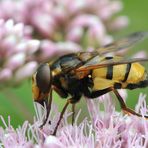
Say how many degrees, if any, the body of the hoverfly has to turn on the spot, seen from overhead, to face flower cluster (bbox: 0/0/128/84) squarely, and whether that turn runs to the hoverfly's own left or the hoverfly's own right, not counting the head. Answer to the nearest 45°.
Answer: approximately 90° to the hoverfly's own right

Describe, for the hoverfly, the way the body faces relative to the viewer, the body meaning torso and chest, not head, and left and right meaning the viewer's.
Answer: facing to the left of the viewer

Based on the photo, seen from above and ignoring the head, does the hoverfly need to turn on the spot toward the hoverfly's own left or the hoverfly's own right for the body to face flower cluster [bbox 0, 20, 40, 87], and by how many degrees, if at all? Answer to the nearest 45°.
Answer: approximately 45° to the hoverfly's own right
